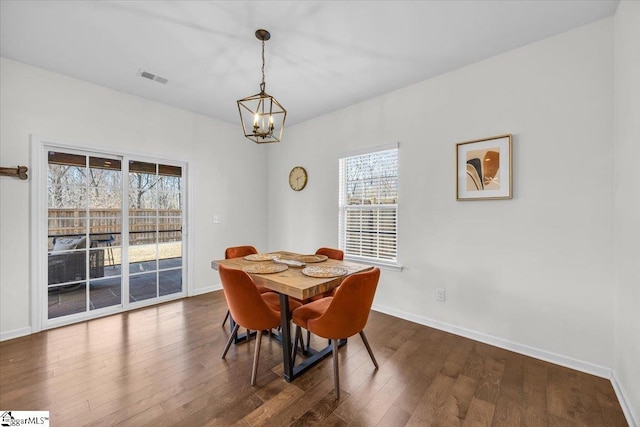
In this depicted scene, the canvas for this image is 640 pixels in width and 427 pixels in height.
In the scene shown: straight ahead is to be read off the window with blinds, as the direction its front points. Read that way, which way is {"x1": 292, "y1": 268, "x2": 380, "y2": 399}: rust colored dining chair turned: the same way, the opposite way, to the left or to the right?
to the right

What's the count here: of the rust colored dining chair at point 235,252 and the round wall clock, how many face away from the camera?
0

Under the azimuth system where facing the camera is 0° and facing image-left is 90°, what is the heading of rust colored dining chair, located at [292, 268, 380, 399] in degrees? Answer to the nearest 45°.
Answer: approximately 135°

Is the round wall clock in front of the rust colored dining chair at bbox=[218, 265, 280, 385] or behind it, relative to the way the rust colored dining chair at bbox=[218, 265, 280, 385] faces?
in front

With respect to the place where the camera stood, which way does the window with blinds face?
facing the viewer and to the left of the viewer

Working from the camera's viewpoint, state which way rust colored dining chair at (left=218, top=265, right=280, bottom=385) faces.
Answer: facing away from the viewer and to the right of the viewer

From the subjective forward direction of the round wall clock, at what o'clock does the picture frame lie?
The picture frame is roughly at 9 o'clock from the round wall clock.

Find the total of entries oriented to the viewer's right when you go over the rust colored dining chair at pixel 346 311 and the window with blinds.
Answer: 0

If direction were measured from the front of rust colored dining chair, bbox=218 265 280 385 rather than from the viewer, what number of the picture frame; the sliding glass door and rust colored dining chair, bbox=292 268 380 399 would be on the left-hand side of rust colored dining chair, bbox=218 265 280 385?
1

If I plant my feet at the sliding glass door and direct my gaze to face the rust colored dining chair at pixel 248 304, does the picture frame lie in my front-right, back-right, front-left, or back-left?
front-left

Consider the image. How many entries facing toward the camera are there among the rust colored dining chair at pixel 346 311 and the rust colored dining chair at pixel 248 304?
0

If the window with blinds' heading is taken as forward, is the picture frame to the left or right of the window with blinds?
on its left

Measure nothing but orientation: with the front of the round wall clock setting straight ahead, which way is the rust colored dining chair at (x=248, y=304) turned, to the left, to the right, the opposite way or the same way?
the opposite way

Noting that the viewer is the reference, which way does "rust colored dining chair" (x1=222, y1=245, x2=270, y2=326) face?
facing the viewer and to the right of the viewer

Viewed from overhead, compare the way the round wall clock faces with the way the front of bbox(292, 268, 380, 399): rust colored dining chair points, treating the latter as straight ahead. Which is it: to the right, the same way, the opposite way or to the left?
to the left

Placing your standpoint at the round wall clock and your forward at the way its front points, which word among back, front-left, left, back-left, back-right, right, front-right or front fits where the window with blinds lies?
left
